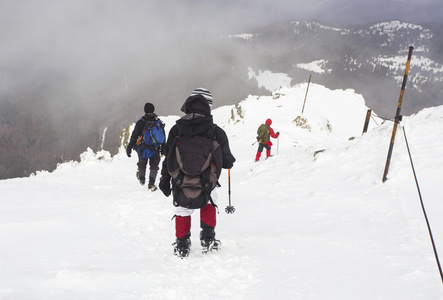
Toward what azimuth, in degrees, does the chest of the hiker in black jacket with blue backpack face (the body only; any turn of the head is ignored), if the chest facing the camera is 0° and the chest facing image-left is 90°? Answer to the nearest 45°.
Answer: approximately 180°
